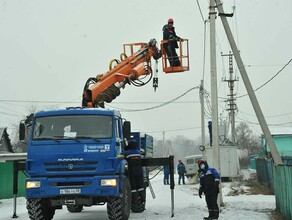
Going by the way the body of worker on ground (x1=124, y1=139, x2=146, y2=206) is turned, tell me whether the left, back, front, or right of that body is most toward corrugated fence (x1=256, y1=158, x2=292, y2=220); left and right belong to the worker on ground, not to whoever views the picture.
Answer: right

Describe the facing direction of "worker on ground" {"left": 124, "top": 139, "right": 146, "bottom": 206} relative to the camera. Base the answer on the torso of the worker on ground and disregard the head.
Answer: away from the camera

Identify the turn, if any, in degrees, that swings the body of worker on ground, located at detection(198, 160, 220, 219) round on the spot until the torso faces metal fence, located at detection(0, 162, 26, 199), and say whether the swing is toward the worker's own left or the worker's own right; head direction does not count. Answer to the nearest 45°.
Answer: approximately 90° to the worker's own right

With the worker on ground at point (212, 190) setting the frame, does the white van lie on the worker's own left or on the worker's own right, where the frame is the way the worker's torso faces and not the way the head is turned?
on the worker's own right

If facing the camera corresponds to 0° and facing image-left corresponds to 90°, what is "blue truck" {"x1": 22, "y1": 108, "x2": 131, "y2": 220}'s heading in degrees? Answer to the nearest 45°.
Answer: approximately 0°

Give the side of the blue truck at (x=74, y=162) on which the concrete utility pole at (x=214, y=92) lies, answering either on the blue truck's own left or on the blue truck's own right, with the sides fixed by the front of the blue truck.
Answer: on the blue truck's own left

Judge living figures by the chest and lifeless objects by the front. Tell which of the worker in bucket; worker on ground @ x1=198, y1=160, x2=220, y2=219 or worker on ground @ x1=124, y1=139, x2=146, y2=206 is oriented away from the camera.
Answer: worker on ground @ x1=124, y1=139, x2=146, y2=206

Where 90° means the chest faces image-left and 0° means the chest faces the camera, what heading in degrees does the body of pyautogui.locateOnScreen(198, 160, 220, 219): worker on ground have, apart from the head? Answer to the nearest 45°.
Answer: approximately 45°

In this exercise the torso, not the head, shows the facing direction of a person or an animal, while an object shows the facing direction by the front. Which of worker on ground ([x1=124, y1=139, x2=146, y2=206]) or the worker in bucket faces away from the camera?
the worker on ground
